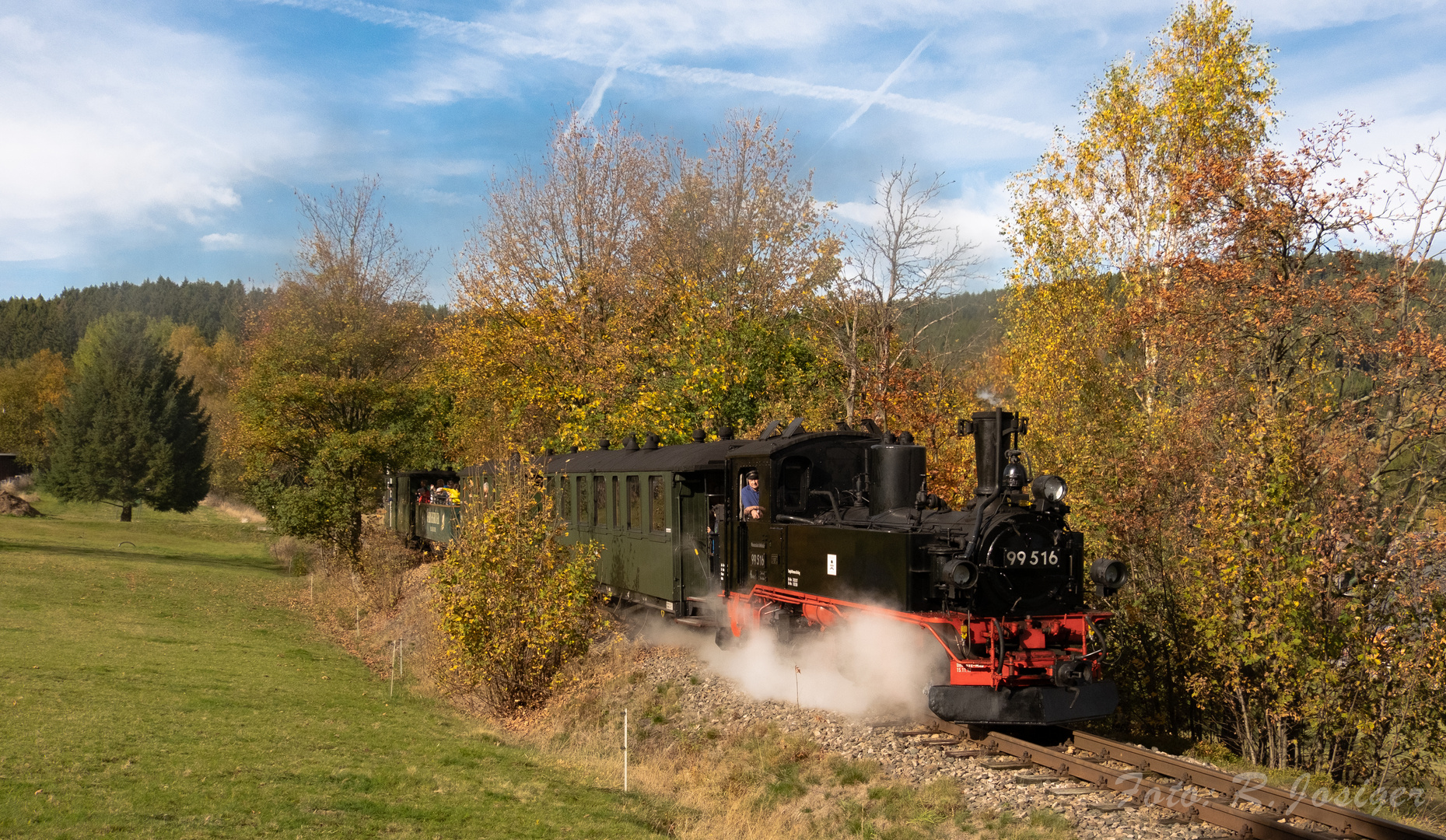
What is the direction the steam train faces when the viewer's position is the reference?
facing the viewer and to the right of the viewer

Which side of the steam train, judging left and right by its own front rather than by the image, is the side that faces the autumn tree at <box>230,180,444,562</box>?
back

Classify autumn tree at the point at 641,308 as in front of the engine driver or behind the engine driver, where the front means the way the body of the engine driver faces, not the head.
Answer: behind

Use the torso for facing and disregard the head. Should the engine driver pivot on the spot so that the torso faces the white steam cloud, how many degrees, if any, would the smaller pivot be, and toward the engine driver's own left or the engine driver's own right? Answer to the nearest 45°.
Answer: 0° — they already face it

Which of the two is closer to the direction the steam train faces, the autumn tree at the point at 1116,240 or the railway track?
the railway track

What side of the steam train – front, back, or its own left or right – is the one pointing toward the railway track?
front

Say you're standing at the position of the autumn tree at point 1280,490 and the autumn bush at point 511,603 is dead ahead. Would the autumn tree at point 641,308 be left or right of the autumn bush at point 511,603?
right

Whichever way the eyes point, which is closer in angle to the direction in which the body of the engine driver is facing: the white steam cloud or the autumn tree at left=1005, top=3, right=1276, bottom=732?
the white steam cloud

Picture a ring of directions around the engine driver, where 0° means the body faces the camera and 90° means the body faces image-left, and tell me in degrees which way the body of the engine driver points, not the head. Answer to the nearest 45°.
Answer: approximately 315°

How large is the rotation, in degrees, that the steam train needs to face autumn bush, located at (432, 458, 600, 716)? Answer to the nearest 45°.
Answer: approximately 180°

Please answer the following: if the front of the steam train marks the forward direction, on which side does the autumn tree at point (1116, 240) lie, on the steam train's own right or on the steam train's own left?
on the steam train's own left
